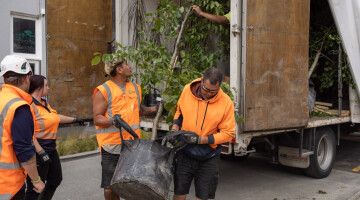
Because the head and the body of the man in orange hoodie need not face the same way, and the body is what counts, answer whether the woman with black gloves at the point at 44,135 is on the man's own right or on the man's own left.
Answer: on the man's own right

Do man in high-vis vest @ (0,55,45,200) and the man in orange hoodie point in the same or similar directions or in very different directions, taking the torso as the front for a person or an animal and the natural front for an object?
very different directions

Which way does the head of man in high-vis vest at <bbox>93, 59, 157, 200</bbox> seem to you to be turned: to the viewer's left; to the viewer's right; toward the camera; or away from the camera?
to the viewer's right

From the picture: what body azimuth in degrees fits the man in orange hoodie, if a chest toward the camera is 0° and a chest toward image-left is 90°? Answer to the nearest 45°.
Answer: approximately 0°

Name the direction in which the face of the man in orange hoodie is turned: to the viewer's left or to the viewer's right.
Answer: to the viewer's left

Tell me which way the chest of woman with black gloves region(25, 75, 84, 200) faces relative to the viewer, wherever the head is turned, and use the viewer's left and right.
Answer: facing to the right of the viewer

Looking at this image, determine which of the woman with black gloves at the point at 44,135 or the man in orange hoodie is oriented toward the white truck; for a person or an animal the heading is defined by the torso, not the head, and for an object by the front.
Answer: the woman with black gloves

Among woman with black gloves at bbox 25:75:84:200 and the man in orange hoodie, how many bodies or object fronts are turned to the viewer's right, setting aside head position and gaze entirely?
1

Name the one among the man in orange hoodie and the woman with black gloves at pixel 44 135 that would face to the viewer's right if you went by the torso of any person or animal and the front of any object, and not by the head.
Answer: the woman with black gloves

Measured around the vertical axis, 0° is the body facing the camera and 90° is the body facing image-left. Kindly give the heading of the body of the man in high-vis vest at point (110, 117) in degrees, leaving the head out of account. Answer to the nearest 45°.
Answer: approximately 315°

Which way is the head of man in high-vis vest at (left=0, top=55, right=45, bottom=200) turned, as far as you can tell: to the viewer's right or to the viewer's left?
to the viewer's right

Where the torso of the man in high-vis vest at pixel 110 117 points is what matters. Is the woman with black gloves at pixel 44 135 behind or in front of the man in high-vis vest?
behind

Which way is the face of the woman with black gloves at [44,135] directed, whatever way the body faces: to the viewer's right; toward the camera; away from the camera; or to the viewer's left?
to the viewer's right
